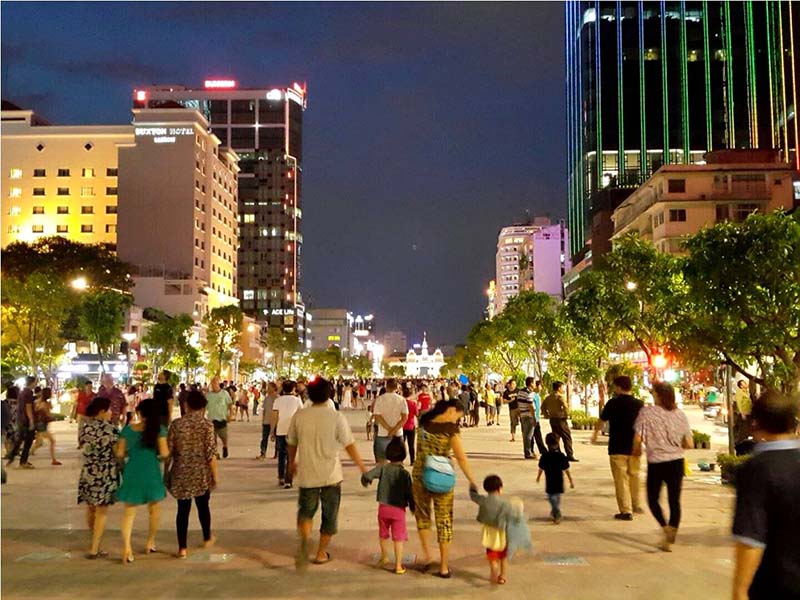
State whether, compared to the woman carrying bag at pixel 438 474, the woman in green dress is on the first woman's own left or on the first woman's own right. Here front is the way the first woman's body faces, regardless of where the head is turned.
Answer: on the first woman's own left

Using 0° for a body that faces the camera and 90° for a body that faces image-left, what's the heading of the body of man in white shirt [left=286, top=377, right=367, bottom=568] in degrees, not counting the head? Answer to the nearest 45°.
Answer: approximately 180°

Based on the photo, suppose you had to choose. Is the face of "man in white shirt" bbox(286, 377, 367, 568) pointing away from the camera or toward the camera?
away from the camera

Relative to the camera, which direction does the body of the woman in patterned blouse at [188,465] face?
away from the camera

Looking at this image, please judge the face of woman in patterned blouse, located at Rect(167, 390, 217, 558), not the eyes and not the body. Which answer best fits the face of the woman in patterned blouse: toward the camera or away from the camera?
away from the camera

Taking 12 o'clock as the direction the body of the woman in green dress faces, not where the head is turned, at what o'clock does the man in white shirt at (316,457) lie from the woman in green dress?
The man in white shirt is roughly at 4 o'clock from the woman in green dress.

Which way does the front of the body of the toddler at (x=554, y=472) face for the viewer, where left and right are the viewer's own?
facing away from the viewer

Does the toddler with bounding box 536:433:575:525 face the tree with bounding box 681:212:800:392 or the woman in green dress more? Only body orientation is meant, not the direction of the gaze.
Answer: the tree

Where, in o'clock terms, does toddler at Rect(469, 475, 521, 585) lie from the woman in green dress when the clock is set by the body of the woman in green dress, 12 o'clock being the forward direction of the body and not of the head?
The toddler is roughly at 4 o'clock from the woman in green dress.

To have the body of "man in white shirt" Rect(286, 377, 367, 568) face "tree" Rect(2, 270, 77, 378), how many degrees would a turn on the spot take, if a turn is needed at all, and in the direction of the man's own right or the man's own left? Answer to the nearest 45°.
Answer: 0° — they already face it

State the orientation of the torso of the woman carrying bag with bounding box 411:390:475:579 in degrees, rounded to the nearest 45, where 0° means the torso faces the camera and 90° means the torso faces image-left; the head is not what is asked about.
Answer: approximately 180°
